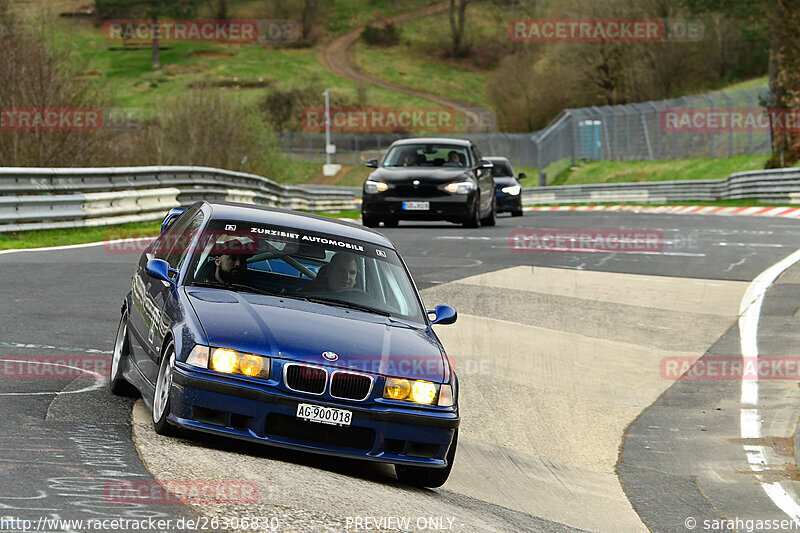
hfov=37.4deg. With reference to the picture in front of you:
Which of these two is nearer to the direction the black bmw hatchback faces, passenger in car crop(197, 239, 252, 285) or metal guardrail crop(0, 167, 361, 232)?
the passenger in car

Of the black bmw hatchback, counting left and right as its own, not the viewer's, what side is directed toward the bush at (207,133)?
back

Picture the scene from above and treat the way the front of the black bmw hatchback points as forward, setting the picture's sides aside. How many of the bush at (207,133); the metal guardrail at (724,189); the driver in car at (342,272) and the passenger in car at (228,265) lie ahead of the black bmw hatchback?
2

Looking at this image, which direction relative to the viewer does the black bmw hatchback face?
toward the camera

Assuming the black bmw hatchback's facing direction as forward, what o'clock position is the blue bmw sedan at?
The blue bmw sedan is roughly at 12 o'clock from the black bmw hatchback.

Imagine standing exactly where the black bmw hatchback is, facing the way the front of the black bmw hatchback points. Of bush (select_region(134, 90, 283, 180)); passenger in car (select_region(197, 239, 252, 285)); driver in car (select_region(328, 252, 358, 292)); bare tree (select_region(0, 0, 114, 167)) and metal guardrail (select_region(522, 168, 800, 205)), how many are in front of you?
2

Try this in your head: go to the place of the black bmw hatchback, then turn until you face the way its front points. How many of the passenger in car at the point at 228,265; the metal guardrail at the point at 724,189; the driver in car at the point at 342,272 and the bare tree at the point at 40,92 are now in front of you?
2

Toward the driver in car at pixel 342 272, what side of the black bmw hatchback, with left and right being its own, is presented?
front

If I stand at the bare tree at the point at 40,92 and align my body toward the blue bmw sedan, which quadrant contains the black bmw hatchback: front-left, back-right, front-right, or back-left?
front-left

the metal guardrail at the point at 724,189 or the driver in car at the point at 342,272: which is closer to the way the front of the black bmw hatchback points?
the driver in car

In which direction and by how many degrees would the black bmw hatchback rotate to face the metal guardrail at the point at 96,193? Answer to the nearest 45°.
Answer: approximately 90° to its right

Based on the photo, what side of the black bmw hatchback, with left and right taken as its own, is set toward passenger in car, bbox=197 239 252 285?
front

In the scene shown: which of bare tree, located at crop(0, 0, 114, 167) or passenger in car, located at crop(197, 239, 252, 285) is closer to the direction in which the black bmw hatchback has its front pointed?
the passenger in car

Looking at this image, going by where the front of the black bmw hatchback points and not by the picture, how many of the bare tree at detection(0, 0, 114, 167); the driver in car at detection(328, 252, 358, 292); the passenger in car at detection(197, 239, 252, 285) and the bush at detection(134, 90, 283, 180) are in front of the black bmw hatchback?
2

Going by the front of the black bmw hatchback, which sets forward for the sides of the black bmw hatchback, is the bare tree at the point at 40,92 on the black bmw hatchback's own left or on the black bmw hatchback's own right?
on the black bmw hatchback's own right

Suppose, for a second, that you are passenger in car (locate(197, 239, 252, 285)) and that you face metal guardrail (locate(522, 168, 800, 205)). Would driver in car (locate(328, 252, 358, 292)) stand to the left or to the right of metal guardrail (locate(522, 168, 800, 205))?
right

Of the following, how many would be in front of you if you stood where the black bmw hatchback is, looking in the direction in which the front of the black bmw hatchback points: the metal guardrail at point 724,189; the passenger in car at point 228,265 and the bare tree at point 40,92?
1
